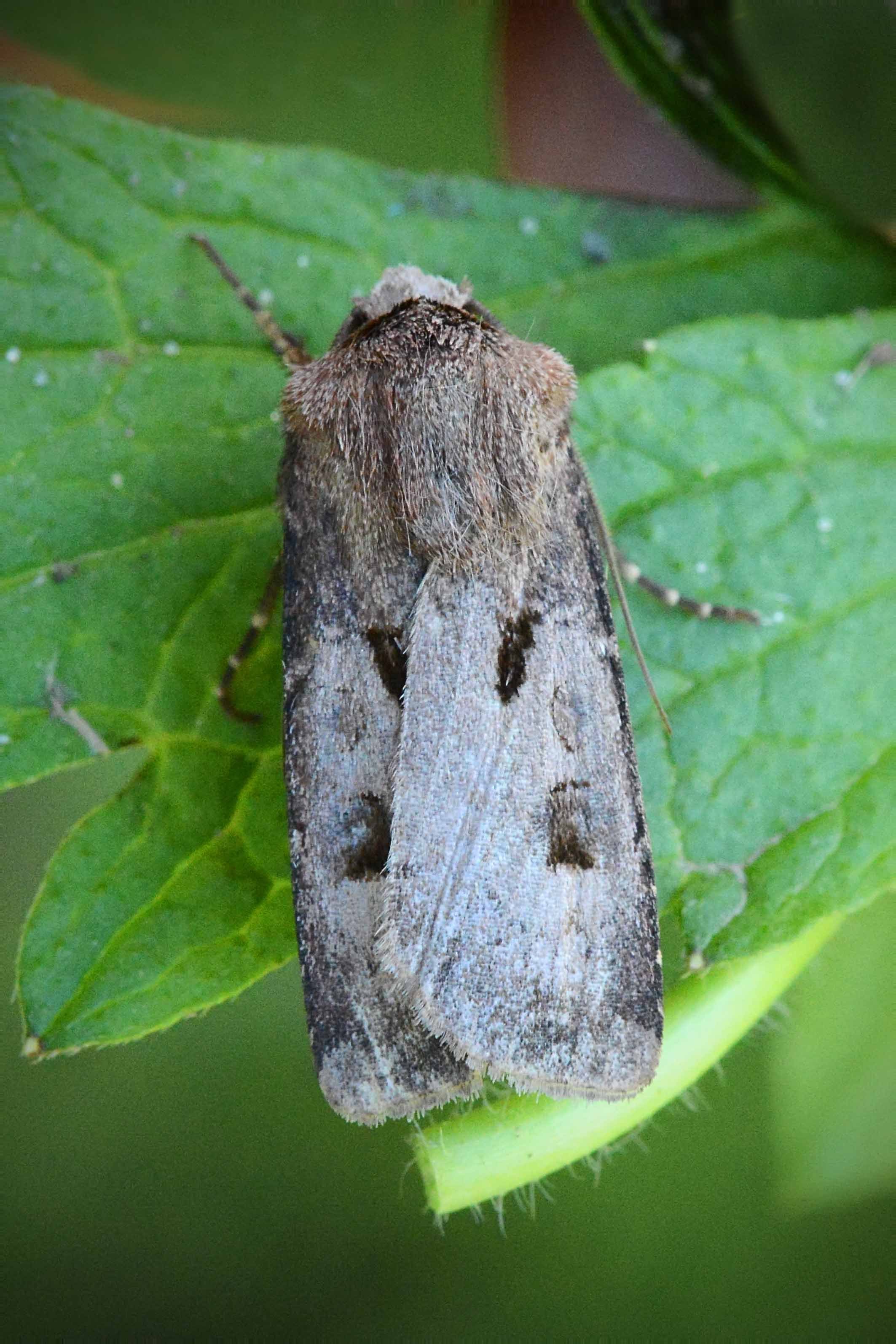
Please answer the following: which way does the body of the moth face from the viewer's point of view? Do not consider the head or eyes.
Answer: away from the camera
